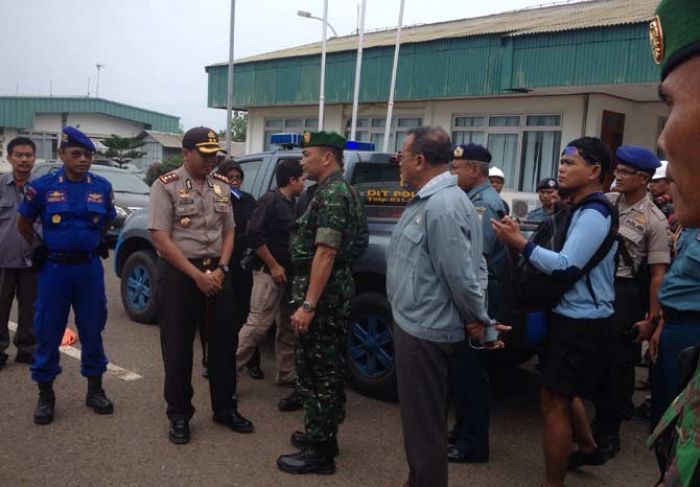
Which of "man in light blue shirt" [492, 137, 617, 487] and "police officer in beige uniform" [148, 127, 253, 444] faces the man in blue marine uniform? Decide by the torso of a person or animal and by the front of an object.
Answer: the man in light blue shirt

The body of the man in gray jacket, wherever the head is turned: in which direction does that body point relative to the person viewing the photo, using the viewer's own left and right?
facing to the left of the viewer

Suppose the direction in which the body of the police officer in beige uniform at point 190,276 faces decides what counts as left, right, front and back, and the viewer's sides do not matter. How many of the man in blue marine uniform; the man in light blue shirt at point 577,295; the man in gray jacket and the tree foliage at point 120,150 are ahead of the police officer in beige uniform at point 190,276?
2

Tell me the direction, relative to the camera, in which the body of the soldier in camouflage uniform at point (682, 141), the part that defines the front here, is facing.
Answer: to the viewer's left

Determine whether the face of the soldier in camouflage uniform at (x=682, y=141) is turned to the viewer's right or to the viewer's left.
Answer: to the viewer's left

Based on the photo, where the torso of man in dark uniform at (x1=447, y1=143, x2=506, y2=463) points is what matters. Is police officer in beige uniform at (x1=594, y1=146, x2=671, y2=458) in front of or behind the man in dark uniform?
behind

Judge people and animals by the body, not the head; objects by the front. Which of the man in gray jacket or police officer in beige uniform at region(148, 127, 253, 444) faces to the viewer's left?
the man in gray jacket

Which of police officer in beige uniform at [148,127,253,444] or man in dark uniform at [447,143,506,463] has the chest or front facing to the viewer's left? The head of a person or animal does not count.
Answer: the man in dark uniform

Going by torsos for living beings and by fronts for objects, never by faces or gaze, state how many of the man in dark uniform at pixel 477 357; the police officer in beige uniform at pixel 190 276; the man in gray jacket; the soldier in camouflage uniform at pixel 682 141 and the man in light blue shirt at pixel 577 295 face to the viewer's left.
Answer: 4

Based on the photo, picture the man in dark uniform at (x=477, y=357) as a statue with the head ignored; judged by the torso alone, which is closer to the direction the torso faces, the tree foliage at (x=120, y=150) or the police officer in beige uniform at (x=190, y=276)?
the police officer in beige uniform
